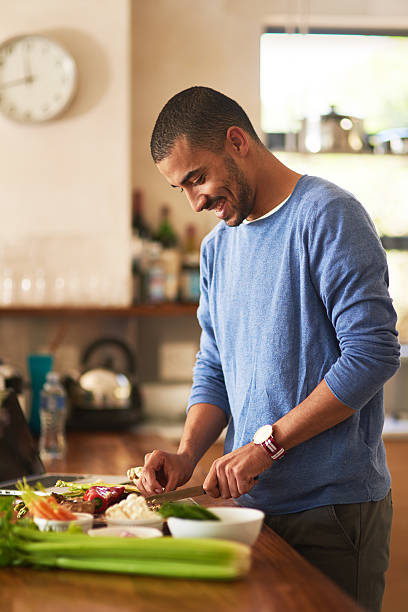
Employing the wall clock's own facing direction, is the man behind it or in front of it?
in front

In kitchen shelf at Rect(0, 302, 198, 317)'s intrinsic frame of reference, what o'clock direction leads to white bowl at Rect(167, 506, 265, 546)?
The white bowl is roughly at 12 o'clock from the kitchen shelf.

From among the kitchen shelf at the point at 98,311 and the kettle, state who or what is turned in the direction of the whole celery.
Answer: the kitchen shelf

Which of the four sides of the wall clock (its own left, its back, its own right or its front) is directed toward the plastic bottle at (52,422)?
front

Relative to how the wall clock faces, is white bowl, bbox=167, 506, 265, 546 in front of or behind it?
in front
